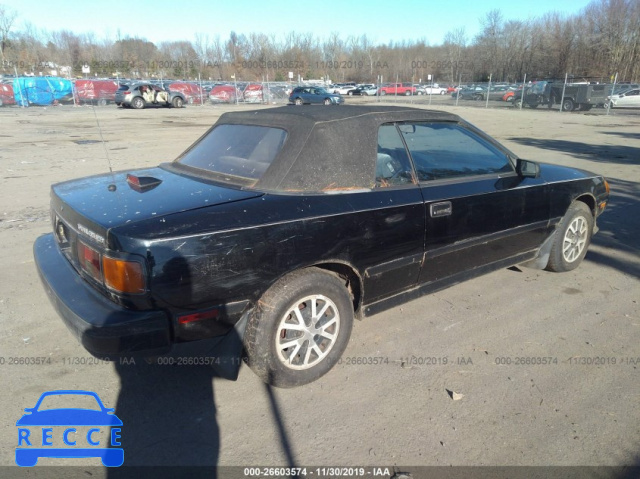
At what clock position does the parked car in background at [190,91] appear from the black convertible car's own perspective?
The parked car in background is roughly at 10 o'clock from the black convertible car.

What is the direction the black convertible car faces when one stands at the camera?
facing away from the viewer and to the right of the viewer

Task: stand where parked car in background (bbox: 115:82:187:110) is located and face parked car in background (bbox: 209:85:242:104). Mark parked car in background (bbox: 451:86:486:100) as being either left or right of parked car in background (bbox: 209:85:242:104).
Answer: right

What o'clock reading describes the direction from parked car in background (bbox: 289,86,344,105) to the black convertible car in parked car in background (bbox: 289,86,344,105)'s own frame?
The black convertible car is roughly at 3 o'clock from the parked car in background.

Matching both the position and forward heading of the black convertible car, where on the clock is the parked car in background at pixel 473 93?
The parked car in background is roughly at 11 o'clock from the black convertible car.

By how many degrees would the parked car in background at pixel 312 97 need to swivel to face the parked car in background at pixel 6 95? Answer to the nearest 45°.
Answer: approximately 180°

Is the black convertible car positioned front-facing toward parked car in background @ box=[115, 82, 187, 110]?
no

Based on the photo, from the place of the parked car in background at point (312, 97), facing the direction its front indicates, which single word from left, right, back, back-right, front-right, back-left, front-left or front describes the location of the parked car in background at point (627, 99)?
front

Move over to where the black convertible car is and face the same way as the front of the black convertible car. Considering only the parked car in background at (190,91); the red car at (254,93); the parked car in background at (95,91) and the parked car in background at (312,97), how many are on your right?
0

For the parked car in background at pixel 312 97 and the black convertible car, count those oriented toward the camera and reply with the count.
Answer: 0

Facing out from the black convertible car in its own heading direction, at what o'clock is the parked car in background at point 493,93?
The parked car in background is roughly at 11 o'clock from the black convertible car.

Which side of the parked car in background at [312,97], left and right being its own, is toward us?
right

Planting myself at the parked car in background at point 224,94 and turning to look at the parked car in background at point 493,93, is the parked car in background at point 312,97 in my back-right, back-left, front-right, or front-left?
front-right

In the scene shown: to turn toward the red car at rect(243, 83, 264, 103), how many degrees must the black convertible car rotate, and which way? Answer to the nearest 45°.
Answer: approximately 45° to its left
